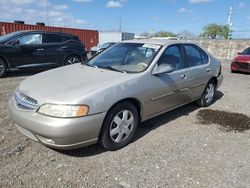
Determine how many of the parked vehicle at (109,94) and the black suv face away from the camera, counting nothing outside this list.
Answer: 0

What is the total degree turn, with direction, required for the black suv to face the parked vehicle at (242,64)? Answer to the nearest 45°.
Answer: approximately 135° to its left

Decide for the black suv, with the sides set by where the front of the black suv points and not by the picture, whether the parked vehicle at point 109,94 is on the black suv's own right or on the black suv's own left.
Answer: on the black suv's own left

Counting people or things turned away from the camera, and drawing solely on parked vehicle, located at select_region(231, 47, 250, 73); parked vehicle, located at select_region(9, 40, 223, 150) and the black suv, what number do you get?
0

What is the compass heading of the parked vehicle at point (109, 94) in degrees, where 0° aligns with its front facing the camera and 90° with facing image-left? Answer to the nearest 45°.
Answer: approximately 45°

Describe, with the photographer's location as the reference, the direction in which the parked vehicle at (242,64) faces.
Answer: facing the viewer and to the left of the viewer

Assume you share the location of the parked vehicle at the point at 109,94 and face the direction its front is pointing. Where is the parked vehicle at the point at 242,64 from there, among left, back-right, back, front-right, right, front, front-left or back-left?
back

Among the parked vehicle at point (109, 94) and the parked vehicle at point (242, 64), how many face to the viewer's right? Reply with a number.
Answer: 0

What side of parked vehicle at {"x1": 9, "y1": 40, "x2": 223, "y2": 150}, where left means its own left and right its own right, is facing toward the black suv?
right
